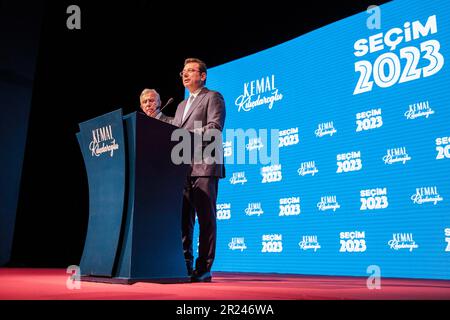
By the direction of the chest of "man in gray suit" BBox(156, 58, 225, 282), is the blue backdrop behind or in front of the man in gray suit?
behind

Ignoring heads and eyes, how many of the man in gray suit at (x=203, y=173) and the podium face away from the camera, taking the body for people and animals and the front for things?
0

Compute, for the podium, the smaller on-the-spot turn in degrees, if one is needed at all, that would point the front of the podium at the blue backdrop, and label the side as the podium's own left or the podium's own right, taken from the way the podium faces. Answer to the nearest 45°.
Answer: approximately 180°

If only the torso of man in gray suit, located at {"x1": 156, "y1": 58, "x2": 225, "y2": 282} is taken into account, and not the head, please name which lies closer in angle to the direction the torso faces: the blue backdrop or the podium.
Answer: the podium

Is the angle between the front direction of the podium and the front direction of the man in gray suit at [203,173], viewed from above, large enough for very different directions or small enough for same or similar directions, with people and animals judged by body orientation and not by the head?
same or similar directions

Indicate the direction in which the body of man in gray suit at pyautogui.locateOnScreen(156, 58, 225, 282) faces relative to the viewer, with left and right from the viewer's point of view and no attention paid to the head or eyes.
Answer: facing the viewer and to the left of the viewer

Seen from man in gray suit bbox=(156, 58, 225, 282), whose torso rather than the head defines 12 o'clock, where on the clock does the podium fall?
The podium is roughly at 12 o'clock from the man in gray suit.

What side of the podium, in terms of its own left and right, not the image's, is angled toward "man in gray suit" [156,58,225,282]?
back
